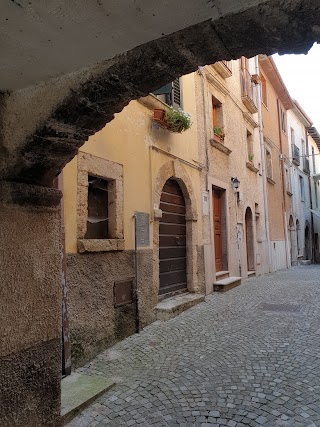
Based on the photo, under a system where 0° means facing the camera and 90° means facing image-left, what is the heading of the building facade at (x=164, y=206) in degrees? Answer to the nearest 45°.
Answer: approximately 315°
